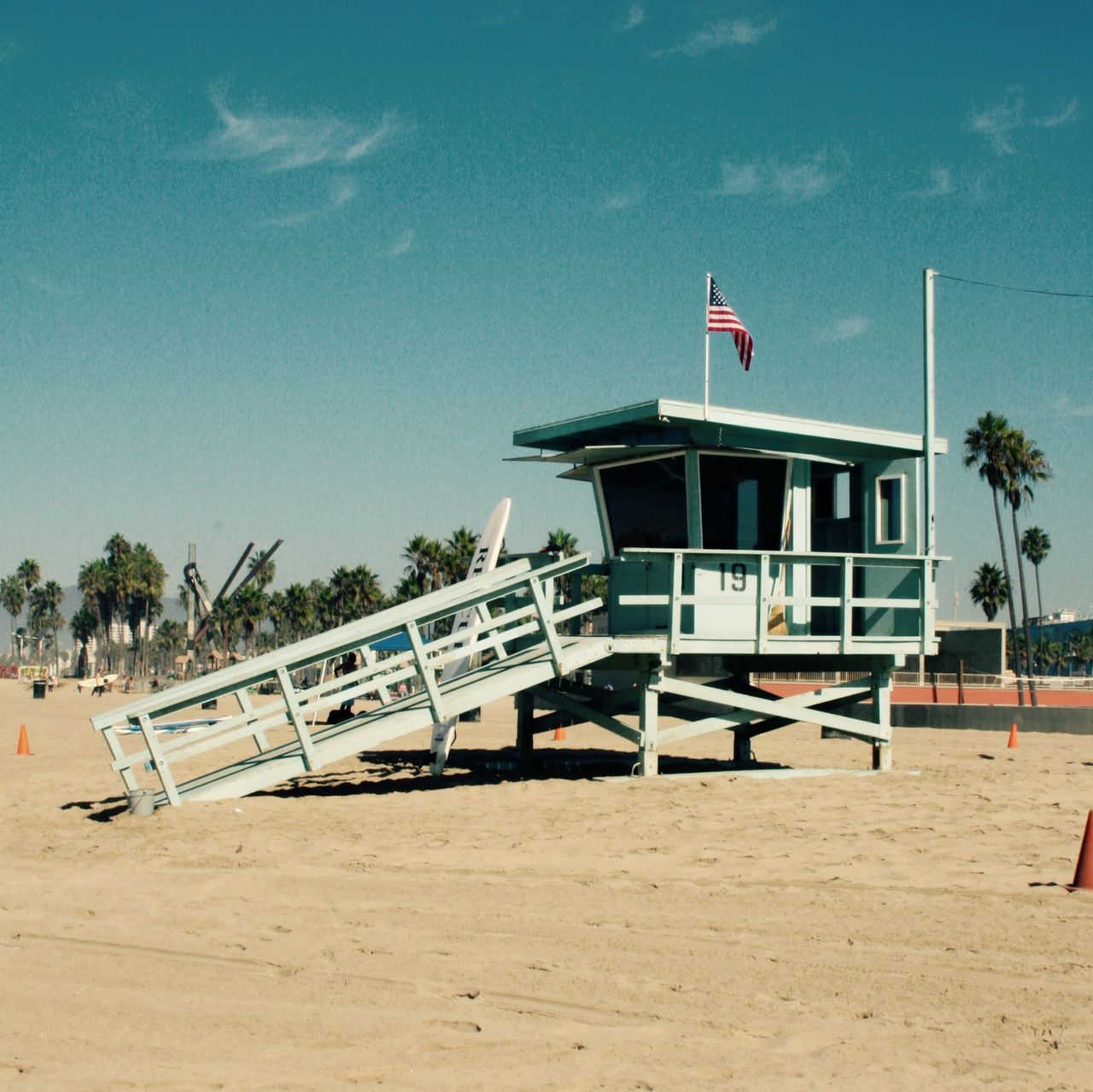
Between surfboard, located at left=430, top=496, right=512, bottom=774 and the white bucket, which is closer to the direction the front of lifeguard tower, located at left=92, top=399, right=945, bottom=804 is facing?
the white bucket

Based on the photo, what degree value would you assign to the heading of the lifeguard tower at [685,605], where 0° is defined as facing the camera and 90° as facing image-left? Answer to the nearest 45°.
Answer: approximately 45°

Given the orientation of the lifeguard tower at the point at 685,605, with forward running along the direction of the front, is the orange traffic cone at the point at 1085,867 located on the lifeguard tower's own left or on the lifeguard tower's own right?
on the lifeguard tower's own left

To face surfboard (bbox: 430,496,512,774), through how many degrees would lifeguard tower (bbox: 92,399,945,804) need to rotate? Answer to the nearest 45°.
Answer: approximately 90° to its right
